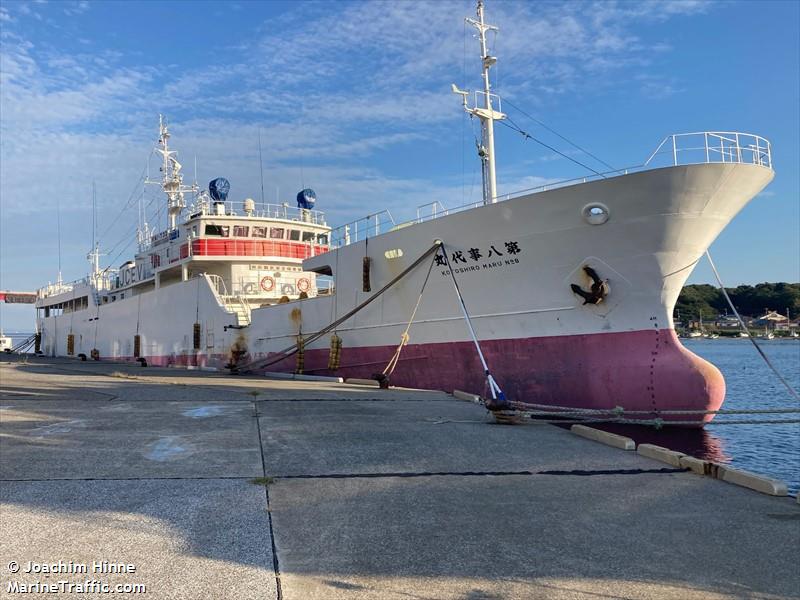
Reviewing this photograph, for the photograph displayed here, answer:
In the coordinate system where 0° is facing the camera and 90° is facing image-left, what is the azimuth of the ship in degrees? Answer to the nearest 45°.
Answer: approximately 315°
